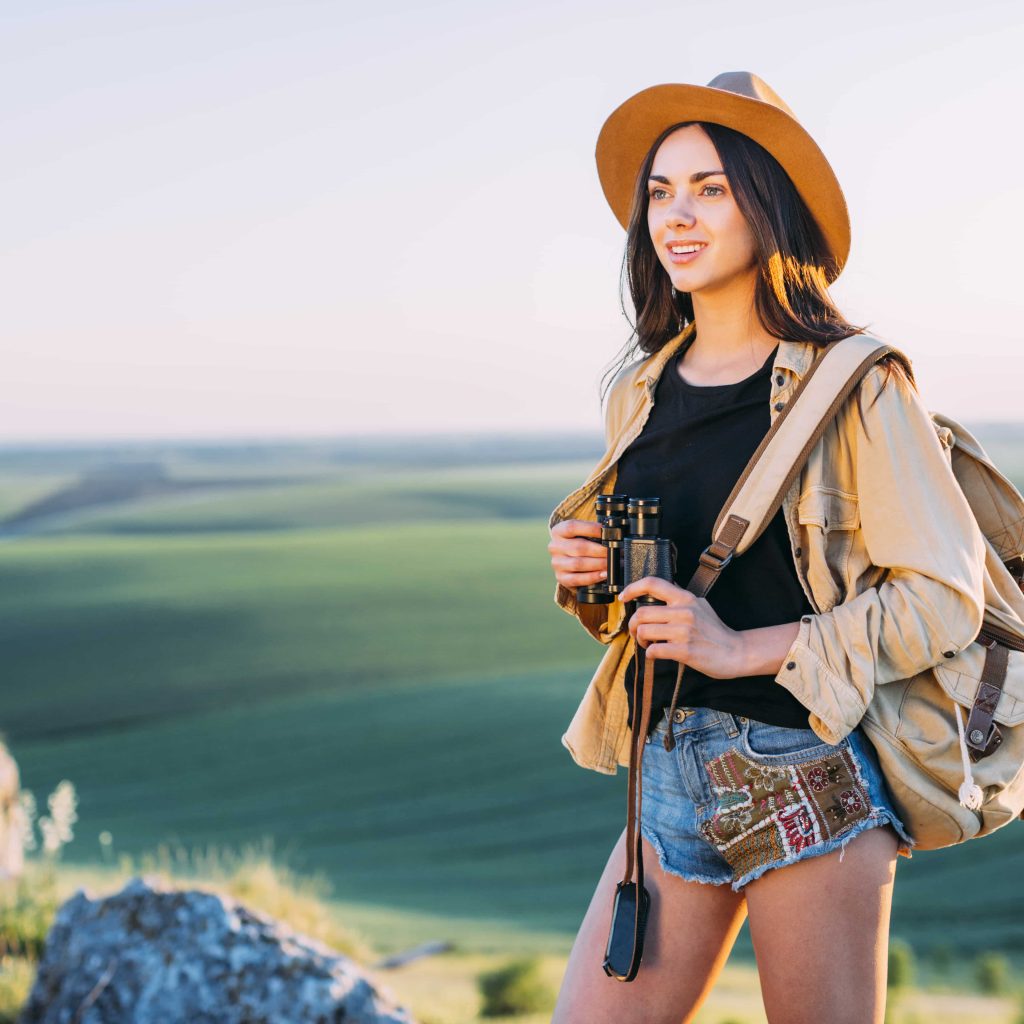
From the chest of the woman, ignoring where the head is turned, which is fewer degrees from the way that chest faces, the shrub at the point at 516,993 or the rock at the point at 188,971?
the rock

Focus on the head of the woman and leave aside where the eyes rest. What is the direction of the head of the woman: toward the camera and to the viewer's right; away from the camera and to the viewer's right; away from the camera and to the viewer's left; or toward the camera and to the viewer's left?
toward the camera and to the viewer's left

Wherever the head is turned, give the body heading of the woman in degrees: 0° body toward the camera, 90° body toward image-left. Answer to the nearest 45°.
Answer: approximately 45°

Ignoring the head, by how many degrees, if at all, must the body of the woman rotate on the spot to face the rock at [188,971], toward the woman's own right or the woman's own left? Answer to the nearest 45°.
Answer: approximately 90° to the woman's own right

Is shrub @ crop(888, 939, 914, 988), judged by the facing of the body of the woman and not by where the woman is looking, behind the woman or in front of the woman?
behind

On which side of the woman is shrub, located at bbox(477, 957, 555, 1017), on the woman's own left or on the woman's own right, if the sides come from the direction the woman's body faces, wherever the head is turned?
on the woman's own right
